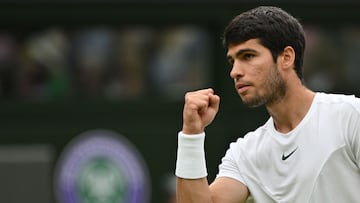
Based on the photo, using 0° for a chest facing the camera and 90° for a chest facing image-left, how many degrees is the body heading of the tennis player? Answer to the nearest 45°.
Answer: approximately 45°
